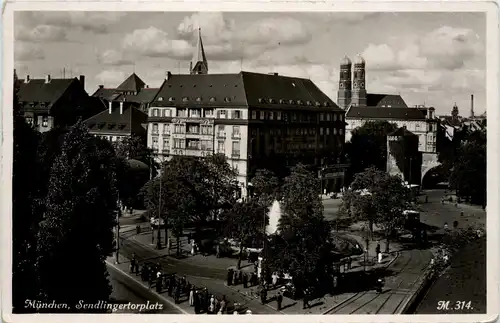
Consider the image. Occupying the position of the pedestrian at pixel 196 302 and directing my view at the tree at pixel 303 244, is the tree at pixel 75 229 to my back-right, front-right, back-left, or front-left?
back-left

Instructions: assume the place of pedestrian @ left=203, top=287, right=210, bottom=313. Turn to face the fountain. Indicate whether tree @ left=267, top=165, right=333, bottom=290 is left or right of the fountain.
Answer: right
